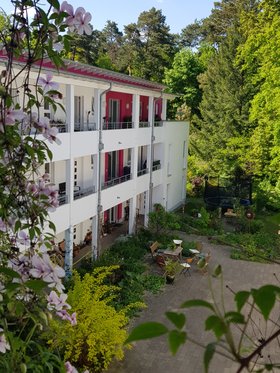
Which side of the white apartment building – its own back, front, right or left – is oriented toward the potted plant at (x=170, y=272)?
front

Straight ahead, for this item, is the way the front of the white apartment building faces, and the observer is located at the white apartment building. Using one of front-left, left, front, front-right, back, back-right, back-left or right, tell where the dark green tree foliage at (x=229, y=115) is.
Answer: left

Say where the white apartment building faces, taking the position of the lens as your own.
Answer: facing the viewer and to the right of the viewer

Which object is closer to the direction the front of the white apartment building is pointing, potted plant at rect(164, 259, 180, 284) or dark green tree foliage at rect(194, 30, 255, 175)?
the potted plant

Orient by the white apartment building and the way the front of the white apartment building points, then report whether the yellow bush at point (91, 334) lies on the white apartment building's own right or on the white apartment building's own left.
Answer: on the white apartment building's own right
